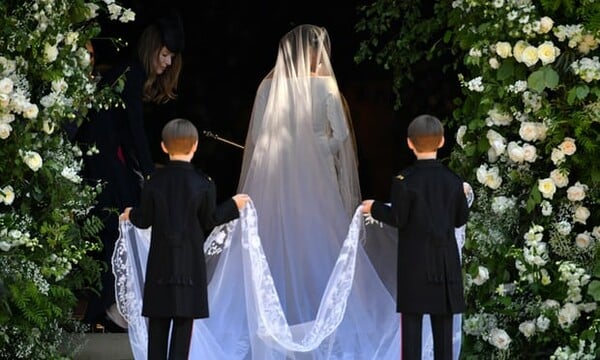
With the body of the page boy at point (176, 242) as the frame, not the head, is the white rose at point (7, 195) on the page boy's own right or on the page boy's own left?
on the page boy's own left

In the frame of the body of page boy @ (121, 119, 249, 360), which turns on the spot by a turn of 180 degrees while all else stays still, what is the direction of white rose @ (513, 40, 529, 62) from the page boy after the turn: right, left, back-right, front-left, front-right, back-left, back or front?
left

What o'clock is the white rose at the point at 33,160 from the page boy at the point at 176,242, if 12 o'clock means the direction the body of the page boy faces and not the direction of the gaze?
The white rose is roughly at 10 o'clock from the page boy.

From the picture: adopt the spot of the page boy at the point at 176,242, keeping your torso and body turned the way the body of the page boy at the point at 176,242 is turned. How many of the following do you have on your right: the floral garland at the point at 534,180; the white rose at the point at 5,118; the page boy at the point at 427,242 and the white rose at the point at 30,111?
2

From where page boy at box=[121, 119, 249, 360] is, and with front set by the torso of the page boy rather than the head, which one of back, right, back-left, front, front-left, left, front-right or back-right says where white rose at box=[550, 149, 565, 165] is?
right

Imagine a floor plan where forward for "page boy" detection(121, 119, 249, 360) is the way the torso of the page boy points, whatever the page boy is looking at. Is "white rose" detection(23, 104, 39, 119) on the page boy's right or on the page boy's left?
on the page boy's left

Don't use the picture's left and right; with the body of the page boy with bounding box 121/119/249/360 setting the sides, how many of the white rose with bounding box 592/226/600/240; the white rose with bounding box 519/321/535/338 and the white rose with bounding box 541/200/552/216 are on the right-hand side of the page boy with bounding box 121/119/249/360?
3

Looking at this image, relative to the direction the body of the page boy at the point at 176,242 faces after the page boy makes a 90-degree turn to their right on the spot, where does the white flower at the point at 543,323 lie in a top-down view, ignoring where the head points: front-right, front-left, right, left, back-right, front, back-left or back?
front

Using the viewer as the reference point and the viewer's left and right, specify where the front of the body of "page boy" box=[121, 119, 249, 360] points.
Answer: facing away from the viewer

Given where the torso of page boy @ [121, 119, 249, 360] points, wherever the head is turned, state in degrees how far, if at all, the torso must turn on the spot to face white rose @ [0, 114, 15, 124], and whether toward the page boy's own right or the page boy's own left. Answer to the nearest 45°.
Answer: approximately 90° to the page boy's own left

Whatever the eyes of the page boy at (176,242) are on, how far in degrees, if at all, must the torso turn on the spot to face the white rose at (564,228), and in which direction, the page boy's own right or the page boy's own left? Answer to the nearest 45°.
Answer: approximately 90° to the page boy's own right

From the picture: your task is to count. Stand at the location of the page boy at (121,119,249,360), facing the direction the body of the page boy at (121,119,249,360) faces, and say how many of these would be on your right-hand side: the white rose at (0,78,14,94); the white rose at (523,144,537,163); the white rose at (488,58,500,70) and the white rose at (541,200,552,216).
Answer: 3

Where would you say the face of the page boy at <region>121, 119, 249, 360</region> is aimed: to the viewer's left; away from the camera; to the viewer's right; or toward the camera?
away from the camera

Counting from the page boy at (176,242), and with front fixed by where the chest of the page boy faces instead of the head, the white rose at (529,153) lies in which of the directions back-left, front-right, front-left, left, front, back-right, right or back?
right

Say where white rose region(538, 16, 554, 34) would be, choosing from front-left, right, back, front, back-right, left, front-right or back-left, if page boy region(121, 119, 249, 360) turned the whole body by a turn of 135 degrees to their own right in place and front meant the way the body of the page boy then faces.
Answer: front-left

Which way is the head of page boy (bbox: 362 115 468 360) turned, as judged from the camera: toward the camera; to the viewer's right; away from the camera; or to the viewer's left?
away from the camera
